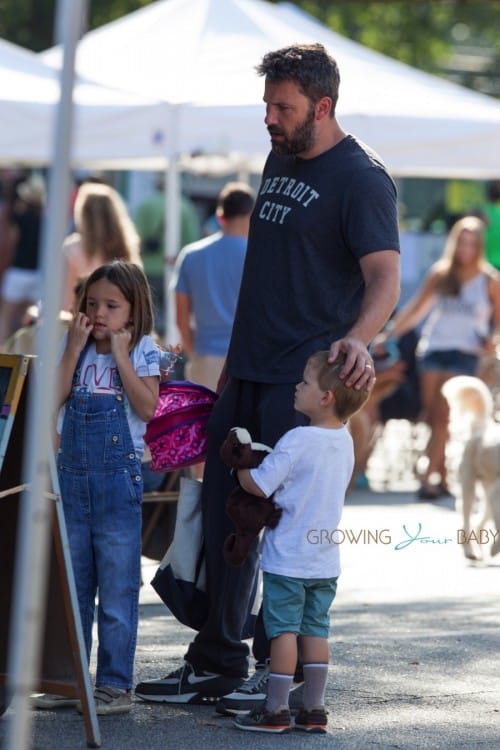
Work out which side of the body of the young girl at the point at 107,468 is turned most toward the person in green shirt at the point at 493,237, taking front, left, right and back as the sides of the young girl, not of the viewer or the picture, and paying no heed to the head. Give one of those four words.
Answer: back

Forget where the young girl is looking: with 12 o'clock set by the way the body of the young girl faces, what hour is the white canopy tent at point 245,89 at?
The white canopy tent is roughly at 5 o'clock from the young girl.

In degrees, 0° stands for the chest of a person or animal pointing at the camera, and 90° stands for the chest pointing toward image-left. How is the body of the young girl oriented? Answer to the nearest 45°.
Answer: approximately 45°

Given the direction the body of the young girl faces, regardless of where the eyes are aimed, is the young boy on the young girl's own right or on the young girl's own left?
on the young girl's own left

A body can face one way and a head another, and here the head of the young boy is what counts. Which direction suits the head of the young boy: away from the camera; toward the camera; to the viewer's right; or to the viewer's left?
to the viewer's left

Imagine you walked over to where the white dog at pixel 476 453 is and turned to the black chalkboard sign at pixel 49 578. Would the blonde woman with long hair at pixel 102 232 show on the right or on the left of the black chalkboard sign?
right
